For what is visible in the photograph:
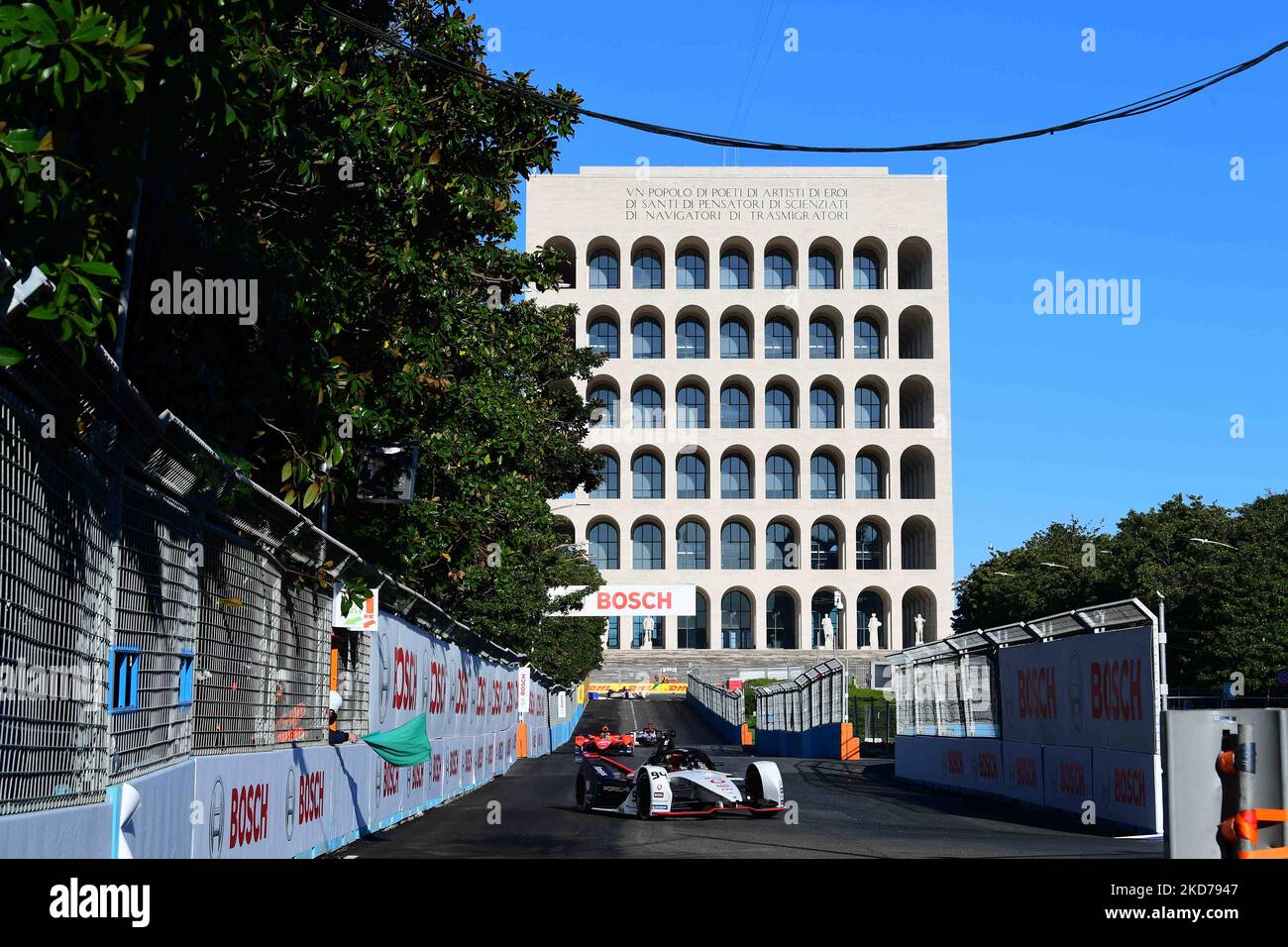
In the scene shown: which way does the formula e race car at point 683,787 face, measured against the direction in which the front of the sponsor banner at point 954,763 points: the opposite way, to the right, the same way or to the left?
to the left

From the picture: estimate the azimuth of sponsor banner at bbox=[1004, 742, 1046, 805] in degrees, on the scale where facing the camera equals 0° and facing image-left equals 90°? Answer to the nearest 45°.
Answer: approximately 45°

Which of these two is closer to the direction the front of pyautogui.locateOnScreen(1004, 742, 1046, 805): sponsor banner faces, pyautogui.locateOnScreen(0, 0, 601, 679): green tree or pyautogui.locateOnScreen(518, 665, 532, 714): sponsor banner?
the green tree

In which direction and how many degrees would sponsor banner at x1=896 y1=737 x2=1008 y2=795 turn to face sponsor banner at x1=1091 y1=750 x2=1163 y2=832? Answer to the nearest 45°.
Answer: approximately 45° to its left

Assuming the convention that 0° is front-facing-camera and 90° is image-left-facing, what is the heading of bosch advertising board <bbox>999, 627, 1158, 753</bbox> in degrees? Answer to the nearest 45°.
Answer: approximately 45°
